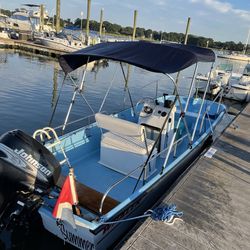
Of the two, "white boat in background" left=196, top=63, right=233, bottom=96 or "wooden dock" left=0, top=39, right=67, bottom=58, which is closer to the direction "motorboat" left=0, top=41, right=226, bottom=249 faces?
the white boat in background

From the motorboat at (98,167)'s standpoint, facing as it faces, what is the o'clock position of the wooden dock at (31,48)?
The wooden dock is roughly at 10 o'clock from the motorboat.

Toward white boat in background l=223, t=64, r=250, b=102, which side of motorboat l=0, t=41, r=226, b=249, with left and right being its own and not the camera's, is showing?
front

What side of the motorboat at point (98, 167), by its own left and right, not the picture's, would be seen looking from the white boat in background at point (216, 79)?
front

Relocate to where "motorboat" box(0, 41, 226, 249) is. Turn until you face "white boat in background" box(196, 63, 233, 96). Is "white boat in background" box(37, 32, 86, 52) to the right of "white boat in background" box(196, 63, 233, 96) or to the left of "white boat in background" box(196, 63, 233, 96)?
left

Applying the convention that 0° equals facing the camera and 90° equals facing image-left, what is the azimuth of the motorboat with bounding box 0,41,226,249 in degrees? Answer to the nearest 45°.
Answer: approximately 225°
